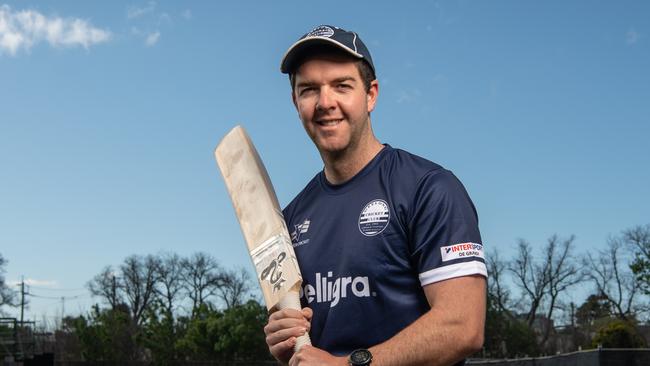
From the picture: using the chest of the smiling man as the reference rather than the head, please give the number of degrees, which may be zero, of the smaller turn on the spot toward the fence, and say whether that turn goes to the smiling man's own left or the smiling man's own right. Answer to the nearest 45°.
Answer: approximately 135° to the smiling man's own right

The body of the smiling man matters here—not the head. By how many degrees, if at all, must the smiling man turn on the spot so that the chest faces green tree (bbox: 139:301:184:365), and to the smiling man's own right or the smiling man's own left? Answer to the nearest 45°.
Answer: approximately 135° to the smiling man's own right

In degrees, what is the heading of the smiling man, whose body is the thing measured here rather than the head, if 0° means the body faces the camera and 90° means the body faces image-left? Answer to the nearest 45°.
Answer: approximately 45°

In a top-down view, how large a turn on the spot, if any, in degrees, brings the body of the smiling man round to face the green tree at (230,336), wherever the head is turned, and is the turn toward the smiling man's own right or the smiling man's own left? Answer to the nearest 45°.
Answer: approximately 135° to the smiling man's own right

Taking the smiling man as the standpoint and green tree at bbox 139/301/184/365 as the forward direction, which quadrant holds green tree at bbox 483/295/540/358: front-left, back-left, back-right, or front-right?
front-right

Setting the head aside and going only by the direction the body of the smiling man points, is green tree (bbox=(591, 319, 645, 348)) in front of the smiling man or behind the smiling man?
behind

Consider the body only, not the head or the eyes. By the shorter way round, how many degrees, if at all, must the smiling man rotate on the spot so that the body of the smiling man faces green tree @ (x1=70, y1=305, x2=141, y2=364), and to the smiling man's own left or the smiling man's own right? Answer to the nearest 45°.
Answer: approximately 135° to the smiling man's own right
